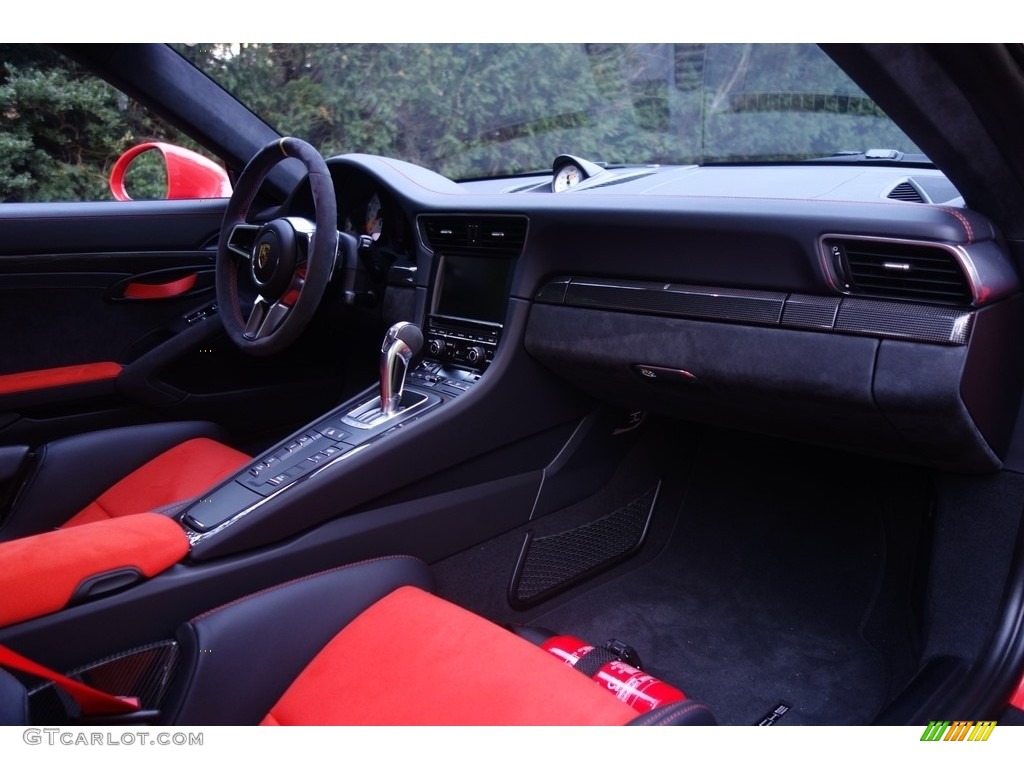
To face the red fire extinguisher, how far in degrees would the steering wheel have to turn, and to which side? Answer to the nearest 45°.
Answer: approximately 90° to its left

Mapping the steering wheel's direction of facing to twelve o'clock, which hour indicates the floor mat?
The floor mat is roughly at 8 o'clock from the steering wheel.

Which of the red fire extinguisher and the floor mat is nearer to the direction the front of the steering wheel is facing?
the red fire extinguisher

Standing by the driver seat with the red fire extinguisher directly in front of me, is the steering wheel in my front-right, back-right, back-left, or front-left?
front-left

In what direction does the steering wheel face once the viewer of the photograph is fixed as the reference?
facing the viewer and to the left of the viewer
